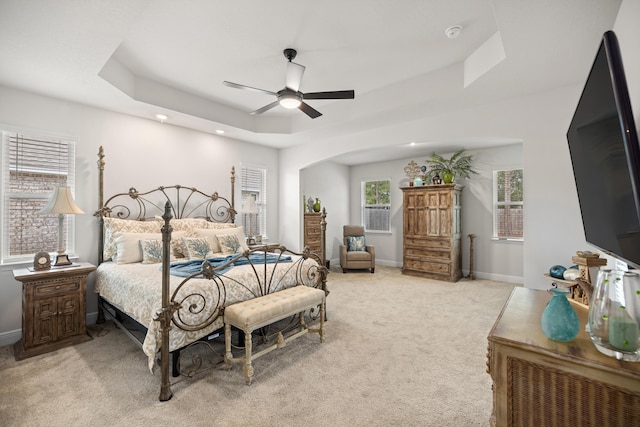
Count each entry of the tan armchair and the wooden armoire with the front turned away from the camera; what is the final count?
0

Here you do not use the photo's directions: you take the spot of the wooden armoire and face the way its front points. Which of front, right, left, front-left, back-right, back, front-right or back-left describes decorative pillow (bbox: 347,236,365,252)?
front-right

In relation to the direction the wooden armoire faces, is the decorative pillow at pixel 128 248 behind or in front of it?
in front

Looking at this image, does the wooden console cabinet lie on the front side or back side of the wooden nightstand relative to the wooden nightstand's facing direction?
on the front side

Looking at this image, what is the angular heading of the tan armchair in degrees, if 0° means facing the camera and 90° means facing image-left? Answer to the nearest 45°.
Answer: approximately 0°

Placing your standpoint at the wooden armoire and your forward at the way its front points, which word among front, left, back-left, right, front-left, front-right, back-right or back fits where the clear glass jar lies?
front-left

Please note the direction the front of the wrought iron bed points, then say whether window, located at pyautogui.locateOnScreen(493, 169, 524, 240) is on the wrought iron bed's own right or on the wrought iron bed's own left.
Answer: on the wrought iron bed's own left

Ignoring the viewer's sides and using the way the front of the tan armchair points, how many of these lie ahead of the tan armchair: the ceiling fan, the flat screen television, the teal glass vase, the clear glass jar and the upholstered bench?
5

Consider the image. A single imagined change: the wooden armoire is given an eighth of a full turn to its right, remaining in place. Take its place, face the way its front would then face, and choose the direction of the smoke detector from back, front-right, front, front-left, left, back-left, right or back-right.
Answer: left

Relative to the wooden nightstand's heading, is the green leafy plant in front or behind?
in front

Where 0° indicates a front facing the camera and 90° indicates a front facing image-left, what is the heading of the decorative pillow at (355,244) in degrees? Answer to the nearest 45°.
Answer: approximately 0°

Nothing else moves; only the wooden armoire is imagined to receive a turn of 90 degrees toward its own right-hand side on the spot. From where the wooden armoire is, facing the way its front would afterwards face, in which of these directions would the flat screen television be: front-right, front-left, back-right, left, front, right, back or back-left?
back-left

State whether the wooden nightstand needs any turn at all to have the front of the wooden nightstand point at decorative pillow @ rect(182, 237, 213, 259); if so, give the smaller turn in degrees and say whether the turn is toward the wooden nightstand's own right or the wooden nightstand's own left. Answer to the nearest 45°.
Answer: approximately 45° to the wooden nightstand's own left

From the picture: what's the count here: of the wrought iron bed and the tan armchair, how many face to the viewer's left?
0
